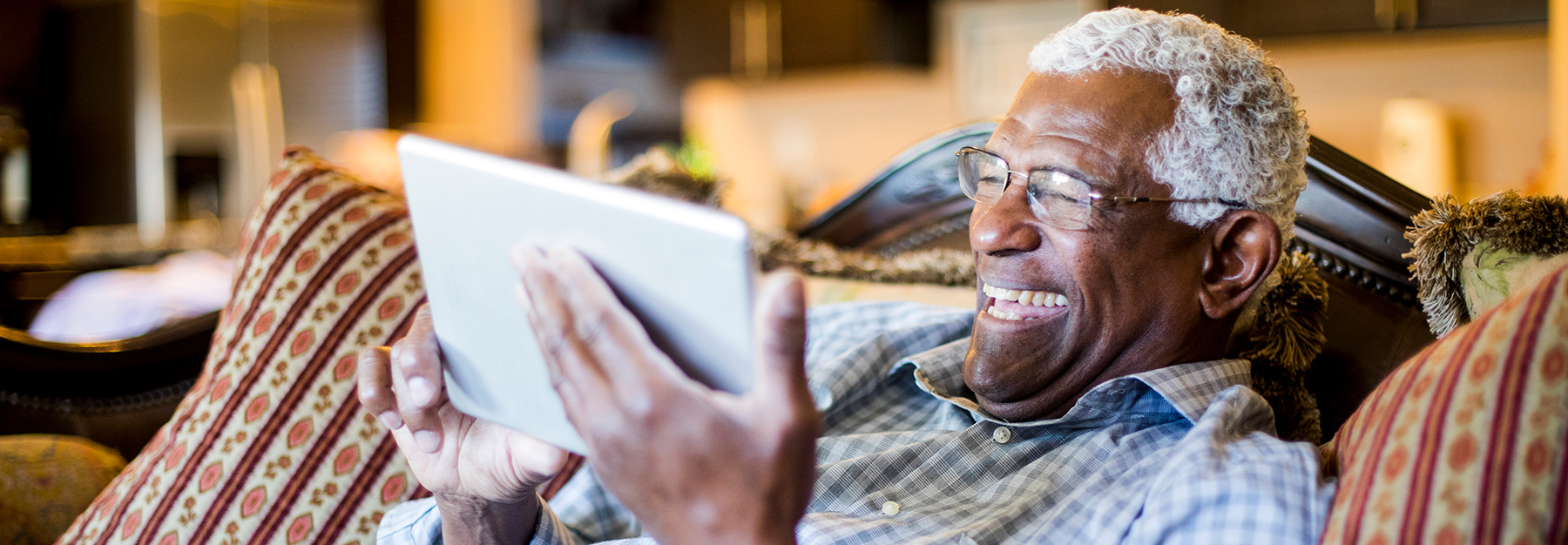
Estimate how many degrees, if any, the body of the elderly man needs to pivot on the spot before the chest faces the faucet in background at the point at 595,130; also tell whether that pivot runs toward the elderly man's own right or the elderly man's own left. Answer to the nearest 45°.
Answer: approximately 135° to the elderly man's own right

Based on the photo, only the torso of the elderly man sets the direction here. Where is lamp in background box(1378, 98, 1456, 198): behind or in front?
behind

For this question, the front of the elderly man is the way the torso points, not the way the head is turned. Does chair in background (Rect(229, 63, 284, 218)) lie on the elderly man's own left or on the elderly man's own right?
on the elderly man's own right

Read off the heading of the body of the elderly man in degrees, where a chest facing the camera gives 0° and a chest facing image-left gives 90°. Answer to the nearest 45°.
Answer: approximately 45°
